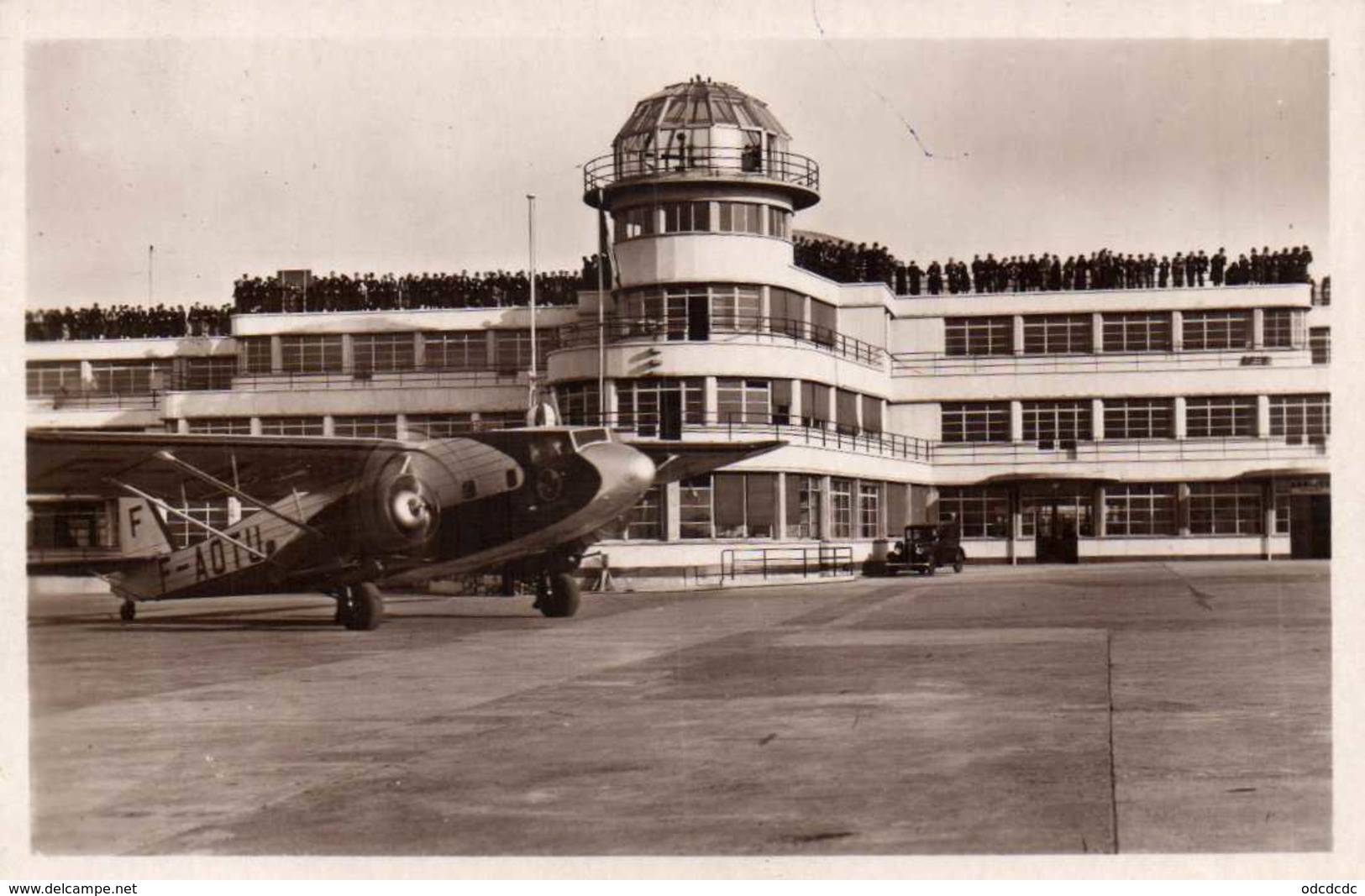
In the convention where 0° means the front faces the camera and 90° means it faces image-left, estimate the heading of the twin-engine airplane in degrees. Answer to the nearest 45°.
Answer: approximately 315°
